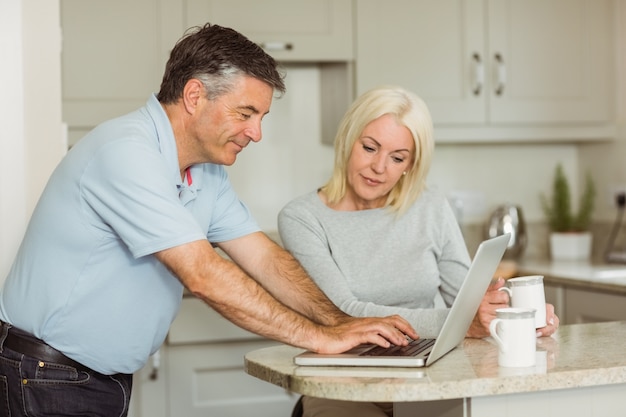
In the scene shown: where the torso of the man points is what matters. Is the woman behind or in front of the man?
in front

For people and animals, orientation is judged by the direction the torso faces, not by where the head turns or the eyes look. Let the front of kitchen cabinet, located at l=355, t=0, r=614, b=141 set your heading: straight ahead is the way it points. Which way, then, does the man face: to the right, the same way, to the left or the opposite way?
to the left

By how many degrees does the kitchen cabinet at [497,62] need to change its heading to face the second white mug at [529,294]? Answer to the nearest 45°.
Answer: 0° — it already faces it

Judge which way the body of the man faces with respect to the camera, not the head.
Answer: to the viewer's right

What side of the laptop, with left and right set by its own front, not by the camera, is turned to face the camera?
left

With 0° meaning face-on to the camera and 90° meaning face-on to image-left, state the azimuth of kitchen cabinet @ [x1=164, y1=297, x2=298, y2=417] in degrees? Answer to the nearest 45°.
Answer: approximately 0°

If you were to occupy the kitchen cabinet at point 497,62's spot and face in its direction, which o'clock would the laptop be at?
The laptop is roughly at 12 o'clock from the kitchen cabinet.

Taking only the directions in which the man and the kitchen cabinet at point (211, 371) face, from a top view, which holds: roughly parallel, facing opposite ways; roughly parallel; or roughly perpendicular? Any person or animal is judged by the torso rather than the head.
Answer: roughly perpendicular
